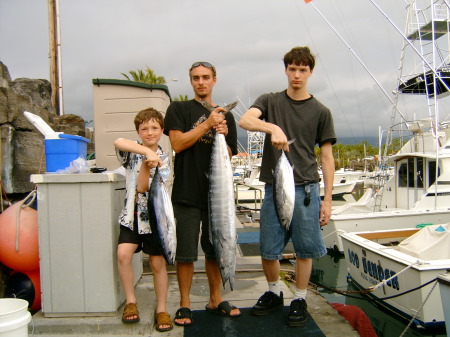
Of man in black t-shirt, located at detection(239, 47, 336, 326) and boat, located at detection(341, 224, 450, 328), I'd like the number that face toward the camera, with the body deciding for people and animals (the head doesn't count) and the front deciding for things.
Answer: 1

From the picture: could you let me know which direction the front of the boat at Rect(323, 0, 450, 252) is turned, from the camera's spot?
facing away from the viewer and to the right of the viewer

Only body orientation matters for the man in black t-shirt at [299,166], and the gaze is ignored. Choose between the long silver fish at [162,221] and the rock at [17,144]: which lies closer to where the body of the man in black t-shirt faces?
the long silver fish

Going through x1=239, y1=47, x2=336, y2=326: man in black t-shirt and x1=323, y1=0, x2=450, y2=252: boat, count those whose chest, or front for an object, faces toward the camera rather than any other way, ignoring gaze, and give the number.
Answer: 1

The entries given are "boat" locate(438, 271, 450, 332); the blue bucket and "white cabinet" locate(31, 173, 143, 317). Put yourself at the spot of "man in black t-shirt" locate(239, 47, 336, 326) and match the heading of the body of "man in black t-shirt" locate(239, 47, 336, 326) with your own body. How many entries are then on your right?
2

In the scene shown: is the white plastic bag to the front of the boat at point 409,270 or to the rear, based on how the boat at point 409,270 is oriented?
to the rear

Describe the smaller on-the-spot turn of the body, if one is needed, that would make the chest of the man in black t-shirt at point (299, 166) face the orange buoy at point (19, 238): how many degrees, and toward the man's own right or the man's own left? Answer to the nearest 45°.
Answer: approximately 90° to the man's own right

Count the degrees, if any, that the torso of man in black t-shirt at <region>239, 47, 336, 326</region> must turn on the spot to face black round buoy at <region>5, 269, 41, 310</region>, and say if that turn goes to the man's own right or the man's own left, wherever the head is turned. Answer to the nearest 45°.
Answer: approximately 90° to the man's own right

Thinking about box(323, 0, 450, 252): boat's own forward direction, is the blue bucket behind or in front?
behind

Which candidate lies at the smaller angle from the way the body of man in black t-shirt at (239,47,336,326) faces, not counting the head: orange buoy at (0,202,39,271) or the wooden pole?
the orange buoy

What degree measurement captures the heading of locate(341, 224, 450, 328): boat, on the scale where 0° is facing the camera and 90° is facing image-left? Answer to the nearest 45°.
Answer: approximately 225°
